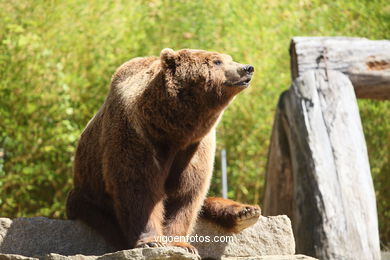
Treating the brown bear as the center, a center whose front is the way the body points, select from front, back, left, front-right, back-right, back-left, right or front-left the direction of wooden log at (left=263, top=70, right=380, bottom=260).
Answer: left

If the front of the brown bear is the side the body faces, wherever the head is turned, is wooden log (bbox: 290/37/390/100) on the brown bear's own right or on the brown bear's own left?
on the brown bear's own left

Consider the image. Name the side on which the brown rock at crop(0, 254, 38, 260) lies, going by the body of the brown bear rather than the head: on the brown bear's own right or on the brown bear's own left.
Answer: on the brown bear's own right

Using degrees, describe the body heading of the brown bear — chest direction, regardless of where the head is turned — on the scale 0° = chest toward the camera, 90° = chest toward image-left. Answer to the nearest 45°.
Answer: approximately 315°
